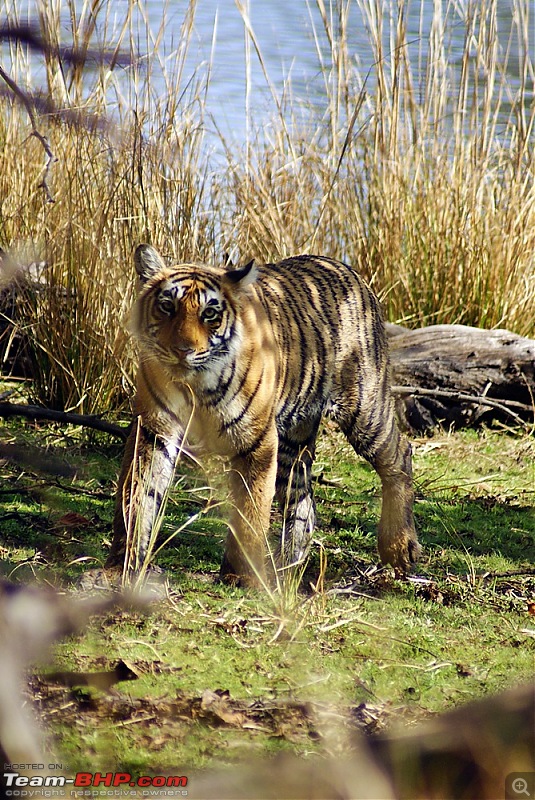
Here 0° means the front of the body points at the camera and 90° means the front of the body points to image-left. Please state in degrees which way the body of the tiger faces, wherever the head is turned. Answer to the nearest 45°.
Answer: approximately 45°

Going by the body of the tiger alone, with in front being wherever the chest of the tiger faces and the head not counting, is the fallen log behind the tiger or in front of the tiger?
behind

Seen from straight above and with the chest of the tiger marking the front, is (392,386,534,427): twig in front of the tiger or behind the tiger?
behind

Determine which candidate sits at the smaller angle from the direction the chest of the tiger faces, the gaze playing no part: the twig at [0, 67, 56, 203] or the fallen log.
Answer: the twig
